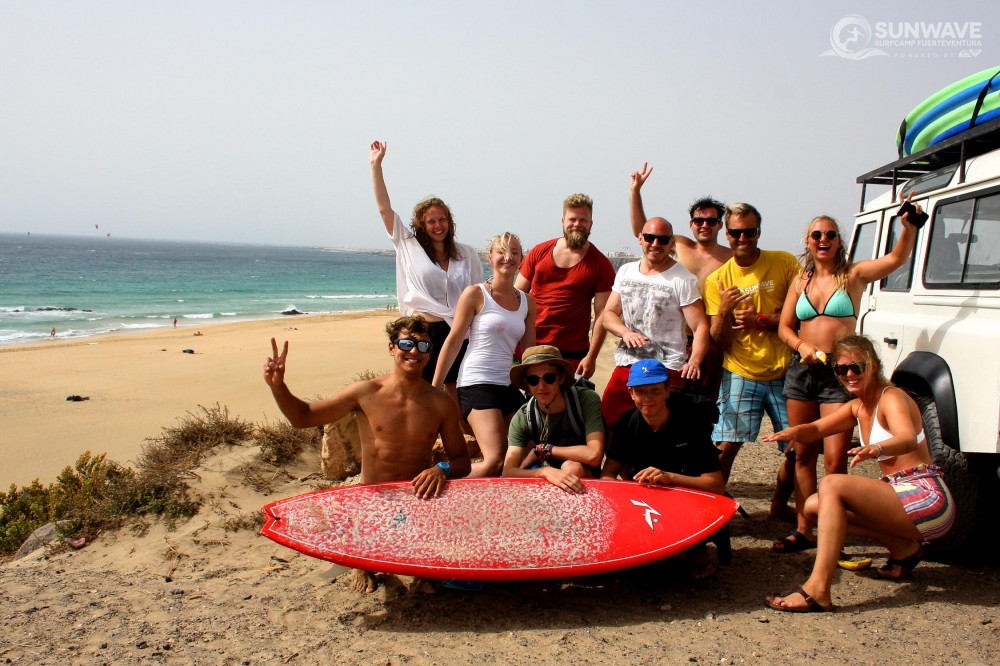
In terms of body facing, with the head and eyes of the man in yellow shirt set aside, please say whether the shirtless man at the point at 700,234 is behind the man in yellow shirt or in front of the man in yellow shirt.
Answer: behind

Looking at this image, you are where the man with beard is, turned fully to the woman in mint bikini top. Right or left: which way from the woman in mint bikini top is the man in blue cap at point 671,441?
right

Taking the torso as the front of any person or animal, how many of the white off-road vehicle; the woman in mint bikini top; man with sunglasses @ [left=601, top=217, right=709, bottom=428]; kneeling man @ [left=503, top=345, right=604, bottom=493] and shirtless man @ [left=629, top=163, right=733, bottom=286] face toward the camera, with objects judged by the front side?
4

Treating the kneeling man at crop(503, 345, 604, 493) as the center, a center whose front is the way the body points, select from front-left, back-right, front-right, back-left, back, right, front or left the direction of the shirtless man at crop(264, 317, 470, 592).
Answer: right

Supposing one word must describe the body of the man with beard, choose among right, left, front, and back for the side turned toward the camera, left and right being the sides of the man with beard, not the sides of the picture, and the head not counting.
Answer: front

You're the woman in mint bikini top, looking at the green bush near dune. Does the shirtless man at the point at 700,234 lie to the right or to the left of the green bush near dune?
right

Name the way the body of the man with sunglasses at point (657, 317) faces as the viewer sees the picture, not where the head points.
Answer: toward the camera

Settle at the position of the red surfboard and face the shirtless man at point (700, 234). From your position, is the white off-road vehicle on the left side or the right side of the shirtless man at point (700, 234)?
right

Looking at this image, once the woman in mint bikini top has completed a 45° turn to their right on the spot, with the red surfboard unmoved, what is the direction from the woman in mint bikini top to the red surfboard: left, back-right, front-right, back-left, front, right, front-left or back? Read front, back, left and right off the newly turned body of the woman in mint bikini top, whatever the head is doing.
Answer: front

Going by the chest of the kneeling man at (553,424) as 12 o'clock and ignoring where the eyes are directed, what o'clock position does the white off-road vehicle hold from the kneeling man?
The white off-road vehicle is roughly at 9 o'clock from the kneeling man.

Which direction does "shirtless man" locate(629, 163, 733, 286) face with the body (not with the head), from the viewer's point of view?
toward the camera

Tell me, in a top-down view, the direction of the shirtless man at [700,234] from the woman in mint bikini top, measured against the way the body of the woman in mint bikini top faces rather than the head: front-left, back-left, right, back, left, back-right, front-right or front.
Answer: back-right
